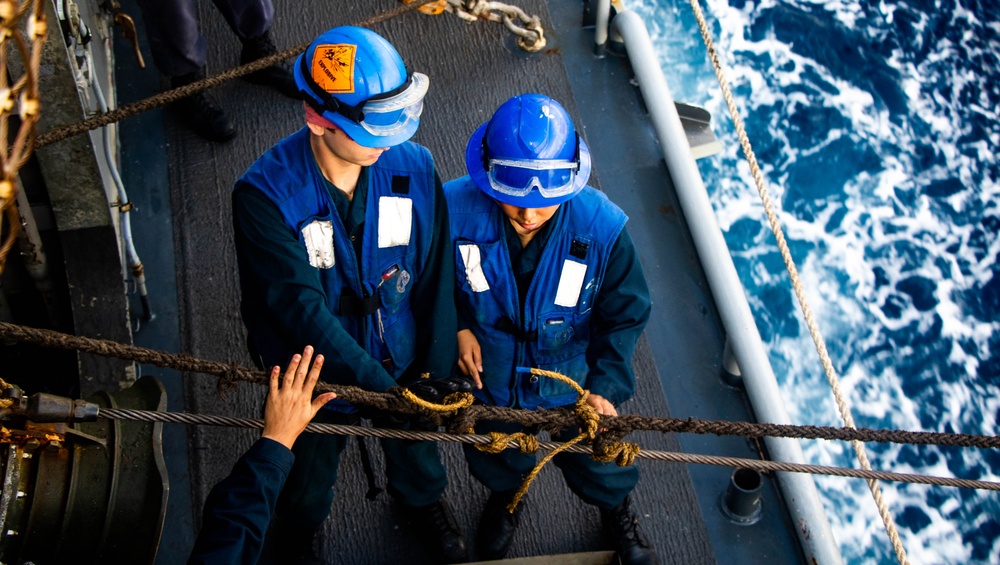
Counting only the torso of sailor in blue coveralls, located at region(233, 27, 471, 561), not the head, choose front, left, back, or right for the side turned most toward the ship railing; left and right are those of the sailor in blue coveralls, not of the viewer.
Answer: left

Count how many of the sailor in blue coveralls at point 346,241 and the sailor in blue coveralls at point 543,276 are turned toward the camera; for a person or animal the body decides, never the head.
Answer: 2

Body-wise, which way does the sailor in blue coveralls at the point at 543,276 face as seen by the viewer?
toward the camera

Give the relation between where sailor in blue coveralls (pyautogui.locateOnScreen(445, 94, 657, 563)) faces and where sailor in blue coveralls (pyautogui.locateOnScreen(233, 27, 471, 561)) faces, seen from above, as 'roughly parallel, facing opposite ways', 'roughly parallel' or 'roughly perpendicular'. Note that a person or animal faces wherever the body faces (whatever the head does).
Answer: roughly parallel

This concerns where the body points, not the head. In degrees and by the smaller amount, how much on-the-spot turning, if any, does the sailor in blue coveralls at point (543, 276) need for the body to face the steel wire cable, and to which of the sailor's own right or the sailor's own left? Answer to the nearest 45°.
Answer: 0° — they already face it

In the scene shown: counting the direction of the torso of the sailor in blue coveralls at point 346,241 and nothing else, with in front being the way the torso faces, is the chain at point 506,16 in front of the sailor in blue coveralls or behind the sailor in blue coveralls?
behind

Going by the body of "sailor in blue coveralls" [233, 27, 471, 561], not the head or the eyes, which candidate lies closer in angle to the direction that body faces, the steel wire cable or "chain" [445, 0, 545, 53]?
the steel wire cable

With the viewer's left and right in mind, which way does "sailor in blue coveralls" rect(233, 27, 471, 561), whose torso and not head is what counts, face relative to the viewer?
facing the viewer

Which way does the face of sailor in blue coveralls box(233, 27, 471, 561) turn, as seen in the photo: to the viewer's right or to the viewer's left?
to the viewer's right

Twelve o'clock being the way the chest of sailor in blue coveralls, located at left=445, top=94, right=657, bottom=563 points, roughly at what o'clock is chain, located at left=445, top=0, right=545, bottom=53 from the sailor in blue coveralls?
The chain is roughly at 6 o'clock from the sailor in blue coveralls.

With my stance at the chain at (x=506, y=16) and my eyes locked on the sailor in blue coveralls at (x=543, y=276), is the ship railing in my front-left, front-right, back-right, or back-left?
front-left
